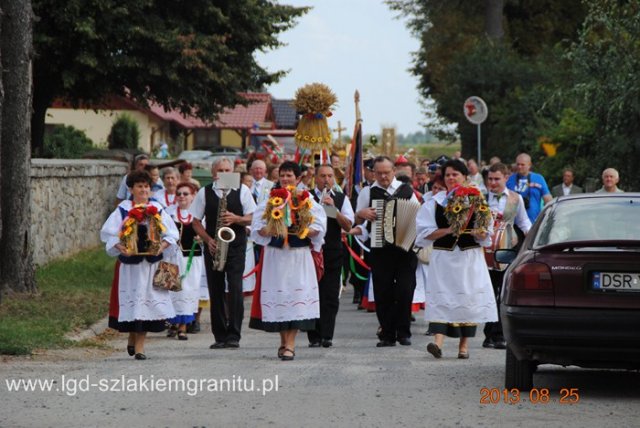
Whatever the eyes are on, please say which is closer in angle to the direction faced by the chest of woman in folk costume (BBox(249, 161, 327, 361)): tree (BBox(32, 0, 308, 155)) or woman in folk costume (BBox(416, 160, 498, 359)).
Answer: the woman in folk costume

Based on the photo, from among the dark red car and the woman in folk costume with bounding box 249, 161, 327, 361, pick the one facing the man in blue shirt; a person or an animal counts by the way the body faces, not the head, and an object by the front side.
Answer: the dark red car

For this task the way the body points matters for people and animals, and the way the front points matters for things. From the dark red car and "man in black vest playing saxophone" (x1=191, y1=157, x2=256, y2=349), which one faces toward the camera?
the man in black vest playing saxophone

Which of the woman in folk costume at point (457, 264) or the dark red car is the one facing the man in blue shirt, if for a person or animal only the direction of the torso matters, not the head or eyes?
the dark red car

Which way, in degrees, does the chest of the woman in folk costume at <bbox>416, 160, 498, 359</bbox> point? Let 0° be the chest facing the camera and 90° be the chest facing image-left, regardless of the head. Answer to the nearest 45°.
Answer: approximately 0°

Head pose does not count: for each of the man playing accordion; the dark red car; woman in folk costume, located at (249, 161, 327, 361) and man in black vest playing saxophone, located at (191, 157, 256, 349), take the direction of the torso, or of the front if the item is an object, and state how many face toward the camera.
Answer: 3

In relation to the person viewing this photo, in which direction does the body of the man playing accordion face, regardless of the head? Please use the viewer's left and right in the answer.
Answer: facing the viewer

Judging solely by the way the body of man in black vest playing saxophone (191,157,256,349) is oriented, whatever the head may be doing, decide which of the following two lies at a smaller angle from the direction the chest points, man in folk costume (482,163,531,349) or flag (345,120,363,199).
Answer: the man in folk costume

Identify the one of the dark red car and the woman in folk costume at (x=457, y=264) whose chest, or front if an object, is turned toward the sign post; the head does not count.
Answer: the dark red car

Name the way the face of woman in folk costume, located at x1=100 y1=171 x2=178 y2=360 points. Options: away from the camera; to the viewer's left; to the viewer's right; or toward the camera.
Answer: toward the camera

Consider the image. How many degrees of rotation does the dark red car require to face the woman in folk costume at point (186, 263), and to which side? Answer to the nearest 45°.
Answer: approximately 45° to its left

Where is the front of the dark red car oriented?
away from the camera

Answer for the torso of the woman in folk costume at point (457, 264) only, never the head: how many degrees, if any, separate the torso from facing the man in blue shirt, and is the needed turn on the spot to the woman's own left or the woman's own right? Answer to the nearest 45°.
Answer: approximately 180°

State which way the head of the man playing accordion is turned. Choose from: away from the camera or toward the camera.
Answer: toward the camera

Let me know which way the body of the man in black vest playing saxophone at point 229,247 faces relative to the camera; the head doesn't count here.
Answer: toward the camera

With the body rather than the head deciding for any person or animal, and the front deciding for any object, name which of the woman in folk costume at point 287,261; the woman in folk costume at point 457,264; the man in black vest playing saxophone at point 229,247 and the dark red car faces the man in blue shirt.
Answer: the dark red car

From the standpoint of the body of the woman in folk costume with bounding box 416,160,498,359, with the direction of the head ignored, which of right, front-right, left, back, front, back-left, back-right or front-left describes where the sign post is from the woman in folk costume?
back

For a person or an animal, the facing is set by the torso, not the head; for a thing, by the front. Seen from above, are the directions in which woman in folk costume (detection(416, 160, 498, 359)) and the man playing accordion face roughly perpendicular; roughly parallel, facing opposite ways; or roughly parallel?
roughly parallel

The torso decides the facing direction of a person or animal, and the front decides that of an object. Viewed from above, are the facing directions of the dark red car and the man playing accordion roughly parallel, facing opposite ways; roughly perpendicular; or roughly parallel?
roughly parallel, facing opposite ways
